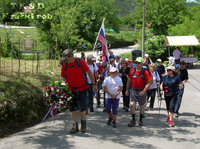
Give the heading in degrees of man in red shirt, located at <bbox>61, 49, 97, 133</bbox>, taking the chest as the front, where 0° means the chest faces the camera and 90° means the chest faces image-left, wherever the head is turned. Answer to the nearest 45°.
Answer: approximately 45°

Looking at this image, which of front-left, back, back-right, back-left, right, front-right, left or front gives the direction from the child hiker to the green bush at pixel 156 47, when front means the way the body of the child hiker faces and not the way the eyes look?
back

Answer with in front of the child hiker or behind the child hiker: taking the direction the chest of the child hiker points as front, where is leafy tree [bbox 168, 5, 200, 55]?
behind

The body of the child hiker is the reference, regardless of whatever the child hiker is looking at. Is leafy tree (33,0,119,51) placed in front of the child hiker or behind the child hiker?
behind

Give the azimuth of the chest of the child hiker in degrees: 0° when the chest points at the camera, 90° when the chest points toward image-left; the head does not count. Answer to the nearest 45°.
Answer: approximately 0°

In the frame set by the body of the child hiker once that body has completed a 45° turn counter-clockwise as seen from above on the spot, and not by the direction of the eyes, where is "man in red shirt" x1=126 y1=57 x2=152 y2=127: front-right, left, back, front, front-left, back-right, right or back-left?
front-left

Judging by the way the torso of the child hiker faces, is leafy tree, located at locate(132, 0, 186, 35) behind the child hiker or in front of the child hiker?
behind

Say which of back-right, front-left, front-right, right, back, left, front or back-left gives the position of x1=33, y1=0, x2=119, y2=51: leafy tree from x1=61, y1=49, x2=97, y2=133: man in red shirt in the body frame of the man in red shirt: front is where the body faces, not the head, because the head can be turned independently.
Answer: back-right
